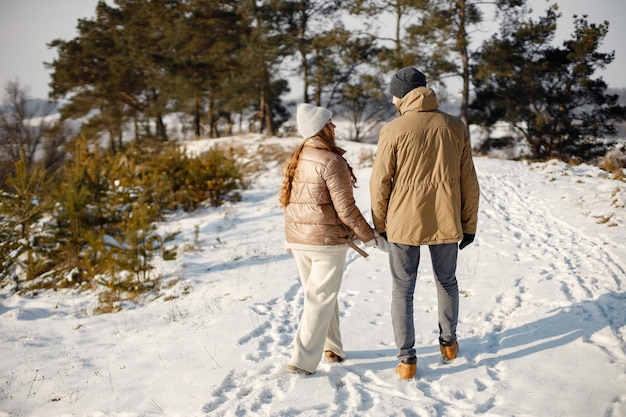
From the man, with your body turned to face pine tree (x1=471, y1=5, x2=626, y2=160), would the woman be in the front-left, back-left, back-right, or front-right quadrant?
back-left

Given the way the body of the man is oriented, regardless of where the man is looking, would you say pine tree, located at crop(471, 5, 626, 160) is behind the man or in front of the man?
in front

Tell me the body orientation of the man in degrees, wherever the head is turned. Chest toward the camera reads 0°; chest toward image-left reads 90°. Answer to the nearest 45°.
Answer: approximately 180°

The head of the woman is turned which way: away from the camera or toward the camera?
away from the camera
